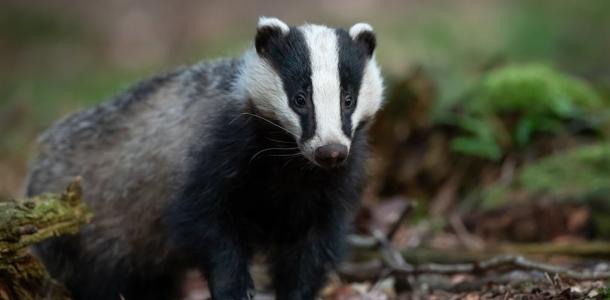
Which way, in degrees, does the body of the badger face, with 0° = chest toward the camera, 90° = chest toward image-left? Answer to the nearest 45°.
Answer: approximately 315°

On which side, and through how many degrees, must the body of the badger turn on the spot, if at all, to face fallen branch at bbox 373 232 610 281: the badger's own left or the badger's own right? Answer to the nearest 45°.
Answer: approximately 45° to the badger's own left
